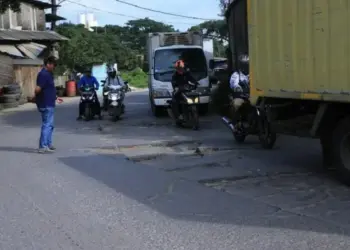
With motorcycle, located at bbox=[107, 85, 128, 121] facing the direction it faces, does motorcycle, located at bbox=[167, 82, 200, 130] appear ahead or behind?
ahead

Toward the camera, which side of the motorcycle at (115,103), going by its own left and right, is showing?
front

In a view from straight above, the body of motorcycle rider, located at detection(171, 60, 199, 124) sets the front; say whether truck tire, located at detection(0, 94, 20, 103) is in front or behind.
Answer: behind

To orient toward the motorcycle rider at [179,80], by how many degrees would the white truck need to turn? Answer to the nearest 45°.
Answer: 0° — it already faces them

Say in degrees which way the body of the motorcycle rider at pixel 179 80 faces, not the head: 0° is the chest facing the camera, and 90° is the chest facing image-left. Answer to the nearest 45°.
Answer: approximately 315°

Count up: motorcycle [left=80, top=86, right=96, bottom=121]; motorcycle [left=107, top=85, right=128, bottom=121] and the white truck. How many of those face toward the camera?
3

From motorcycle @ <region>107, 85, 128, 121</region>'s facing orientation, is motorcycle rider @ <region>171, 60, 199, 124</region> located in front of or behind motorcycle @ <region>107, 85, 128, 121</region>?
in front

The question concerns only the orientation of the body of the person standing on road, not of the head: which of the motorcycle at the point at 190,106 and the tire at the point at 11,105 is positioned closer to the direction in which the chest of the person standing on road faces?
the motorcycle

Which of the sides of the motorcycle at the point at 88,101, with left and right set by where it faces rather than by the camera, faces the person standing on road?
front

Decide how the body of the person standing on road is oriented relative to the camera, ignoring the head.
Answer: to the viewer's right

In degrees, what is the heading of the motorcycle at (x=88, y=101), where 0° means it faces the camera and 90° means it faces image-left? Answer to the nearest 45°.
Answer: approximately 0°
